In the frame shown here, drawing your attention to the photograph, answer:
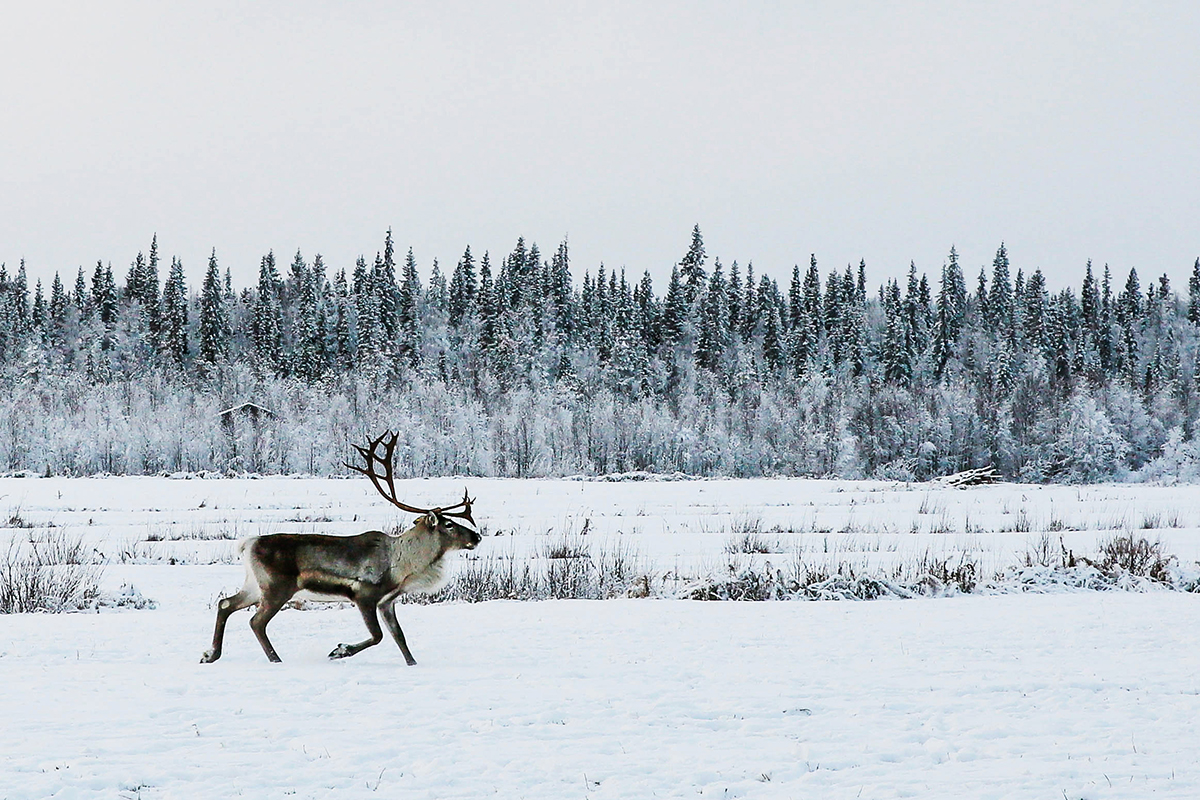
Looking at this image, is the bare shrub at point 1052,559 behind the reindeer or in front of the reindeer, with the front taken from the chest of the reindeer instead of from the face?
in front

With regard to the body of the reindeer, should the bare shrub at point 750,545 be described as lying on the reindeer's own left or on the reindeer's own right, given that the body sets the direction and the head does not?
on the reindeer's own left

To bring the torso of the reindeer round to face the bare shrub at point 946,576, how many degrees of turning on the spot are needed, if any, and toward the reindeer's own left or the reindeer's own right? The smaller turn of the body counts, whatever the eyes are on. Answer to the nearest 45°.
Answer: approximately 45° to the reindeer's own left

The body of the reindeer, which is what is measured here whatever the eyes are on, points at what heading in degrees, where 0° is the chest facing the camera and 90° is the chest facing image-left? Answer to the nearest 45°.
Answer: approximately 270°

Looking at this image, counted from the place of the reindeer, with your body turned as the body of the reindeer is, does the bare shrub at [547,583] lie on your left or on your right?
on your left
